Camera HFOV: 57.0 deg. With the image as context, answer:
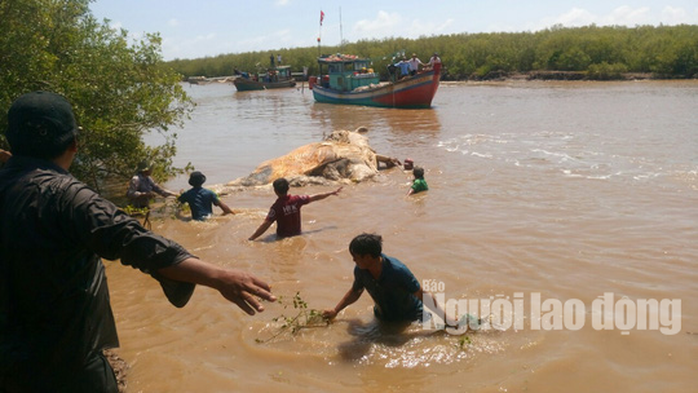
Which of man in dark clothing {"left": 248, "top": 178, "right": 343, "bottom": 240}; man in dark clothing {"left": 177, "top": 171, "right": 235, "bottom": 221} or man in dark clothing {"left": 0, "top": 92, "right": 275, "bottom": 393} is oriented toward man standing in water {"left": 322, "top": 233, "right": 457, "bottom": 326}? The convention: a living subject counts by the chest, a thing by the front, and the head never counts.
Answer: man in dark clothing {"left": 0, "top": 92, "right": 275, "bottom": 393}

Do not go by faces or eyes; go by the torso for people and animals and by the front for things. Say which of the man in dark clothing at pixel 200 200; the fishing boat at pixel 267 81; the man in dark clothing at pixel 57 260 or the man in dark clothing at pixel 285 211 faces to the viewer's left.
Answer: the fishing boat

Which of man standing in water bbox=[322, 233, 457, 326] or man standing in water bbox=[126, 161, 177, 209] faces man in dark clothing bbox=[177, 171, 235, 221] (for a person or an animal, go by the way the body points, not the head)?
man standing in water bbox=[126, 161, 177, 209]

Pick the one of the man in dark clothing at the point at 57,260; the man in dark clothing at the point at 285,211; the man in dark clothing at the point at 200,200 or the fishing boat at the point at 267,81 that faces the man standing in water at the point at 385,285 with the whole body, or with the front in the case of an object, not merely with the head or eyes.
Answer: the man in dark clothing at the point at 57,260

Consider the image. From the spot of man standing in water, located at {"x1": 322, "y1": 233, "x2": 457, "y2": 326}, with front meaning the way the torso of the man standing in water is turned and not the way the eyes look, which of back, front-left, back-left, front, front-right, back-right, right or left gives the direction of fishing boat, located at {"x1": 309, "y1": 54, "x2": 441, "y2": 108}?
back-right

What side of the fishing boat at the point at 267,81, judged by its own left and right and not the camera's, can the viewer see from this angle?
left

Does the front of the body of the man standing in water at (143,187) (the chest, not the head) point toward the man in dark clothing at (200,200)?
yes

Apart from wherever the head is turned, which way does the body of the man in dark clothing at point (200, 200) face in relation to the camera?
away from the camera

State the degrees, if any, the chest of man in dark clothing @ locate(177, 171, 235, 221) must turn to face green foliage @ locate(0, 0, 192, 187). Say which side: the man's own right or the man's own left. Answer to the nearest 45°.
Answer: approximately 45° to the man's own left

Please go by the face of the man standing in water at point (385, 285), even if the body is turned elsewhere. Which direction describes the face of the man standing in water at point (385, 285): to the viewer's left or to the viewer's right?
to the viewer's left

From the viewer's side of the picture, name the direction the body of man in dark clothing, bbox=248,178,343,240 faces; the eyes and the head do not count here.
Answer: away from the camera

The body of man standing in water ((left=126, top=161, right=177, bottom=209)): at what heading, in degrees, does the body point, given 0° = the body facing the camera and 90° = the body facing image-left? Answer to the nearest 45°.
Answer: approximately 315°
